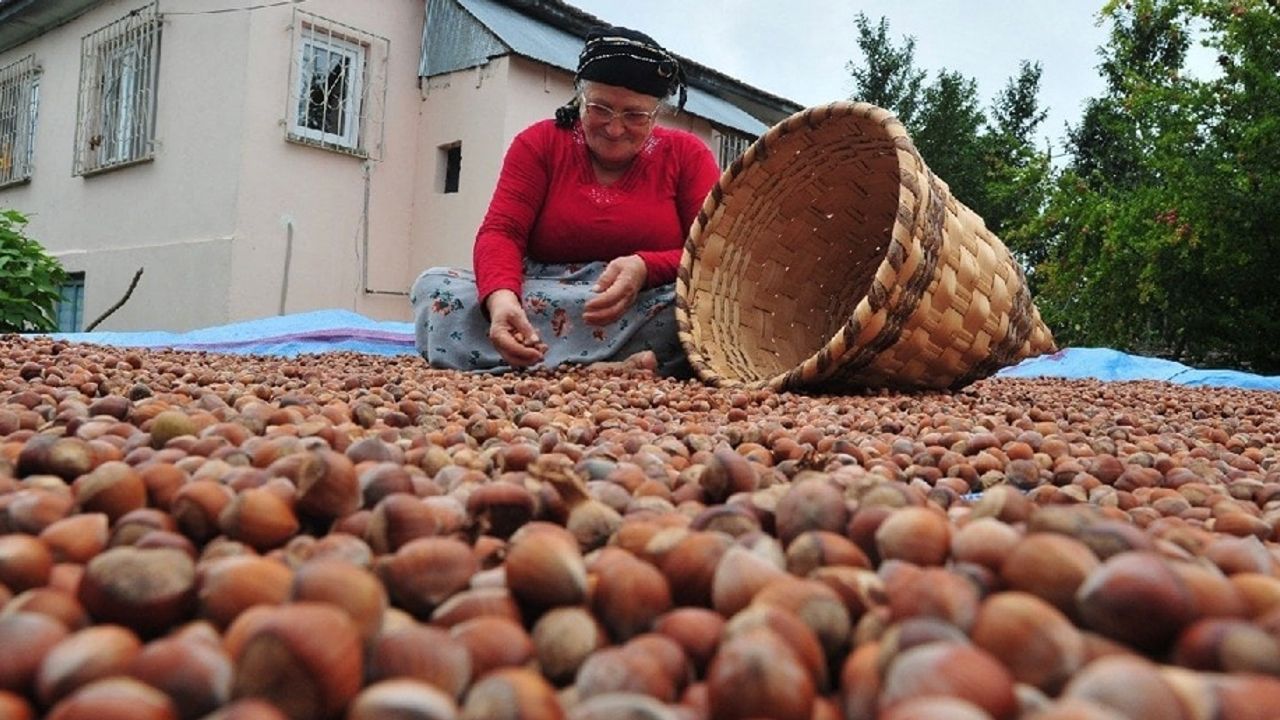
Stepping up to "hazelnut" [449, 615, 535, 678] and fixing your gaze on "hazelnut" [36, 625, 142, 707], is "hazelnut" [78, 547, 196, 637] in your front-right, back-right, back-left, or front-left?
front-right

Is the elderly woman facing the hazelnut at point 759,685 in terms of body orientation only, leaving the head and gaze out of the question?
yes

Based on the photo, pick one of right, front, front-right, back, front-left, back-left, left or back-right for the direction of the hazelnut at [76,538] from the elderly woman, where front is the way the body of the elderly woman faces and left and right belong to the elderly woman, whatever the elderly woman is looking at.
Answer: front

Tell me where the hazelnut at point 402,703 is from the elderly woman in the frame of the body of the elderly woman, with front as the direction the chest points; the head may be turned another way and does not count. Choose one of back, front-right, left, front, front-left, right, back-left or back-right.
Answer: front

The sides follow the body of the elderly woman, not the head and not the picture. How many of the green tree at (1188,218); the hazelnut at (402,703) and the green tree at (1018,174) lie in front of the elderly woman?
1

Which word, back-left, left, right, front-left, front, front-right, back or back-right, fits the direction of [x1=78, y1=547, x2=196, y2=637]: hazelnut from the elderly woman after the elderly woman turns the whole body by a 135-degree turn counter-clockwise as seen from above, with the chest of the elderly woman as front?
back-right

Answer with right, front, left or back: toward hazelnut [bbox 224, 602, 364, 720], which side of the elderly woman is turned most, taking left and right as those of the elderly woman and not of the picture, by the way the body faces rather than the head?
front

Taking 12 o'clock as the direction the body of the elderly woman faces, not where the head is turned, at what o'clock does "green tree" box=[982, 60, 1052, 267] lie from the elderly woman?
The green tree is roughly at 7 o'clock from the elderly woman.

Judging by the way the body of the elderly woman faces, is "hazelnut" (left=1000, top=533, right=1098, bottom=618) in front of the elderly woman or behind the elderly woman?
in front

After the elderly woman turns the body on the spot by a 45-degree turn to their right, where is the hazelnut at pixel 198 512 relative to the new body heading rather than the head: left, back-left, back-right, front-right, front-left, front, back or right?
front-left

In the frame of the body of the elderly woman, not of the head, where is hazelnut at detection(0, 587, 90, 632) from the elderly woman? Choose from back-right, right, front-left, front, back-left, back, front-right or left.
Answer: front

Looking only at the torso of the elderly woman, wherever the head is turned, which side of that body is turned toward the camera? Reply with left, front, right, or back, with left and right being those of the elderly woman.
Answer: front

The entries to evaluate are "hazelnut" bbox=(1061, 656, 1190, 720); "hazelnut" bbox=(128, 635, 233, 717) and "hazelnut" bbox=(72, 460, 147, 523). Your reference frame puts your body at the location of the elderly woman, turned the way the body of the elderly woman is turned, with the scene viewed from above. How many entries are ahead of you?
3

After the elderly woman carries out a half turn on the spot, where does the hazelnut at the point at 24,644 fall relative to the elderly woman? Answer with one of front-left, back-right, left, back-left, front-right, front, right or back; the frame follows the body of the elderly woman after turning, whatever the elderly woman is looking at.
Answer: back

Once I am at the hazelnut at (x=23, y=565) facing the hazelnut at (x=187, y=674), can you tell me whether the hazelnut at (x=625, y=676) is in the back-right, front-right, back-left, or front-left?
front-left

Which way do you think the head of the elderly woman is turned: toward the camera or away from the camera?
toward the camera

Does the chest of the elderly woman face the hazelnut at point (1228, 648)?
yes

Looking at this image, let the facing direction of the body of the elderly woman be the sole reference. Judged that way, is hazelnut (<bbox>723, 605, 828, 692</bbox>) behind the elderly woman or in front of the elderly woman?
in front

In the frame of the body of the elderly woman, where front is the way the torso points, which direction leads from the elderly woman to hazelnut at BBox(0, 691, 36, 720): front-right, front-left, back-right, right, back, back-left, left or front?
front

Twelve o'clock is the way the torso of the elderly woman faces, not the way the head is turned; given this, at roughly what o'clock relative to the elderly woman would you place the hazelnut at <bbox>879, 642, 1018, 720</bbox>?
The hazelnut is roughly at 12 o'clock from the elderly woman.
